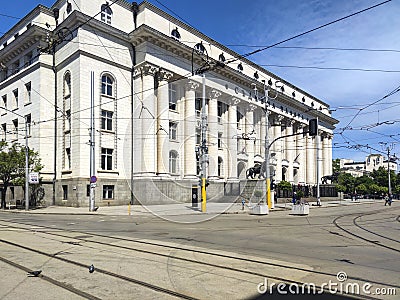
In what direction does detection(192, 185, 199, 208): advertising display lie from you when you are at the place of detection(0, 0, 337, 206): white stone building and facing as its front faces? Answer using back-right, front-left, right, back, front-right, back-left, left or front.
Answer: front

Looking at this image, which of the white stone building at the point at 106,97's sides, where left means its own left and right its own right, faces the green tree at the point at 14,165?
right

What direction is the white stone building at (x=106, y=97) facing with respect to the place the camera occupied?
facing the viewer and to the right of the viewer

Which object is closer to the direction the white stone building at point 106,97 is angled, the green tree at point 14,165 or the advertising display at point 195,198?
the advertising display
